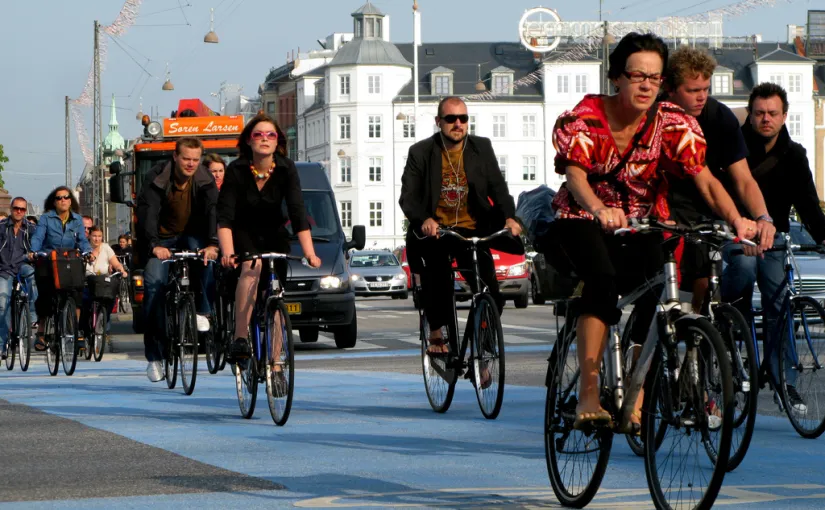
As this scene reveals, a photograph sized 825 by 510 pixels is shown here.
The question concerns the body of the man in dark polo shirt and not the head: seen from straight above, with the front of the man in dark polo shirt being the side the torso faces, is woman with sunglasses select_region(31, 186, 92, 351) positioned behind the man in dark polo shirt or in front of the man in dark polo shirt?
behind

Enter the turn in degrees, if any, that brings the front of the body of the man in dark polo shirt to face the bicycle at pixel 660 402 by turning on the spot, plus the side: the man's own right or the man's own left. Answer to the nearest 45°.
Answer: approximately 45° to the man's own right

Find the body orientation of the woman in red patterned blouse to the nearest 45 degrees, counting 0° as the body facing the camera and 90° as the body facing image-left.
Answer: approximately 315°
